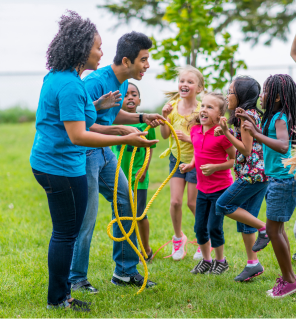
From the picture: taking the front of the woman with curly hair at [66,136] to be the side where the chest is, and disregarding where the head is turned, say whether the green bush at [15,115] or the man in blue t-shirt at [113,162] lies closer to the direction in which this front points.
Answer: the man in blue t-shirt

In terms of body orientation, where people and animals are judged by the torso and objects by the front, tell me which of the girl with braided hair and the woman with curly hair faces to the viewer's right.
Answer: the woman with curly hair

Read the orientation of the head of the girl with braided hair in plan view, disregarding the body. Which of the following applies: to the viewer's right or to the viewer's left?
to the viewer's left

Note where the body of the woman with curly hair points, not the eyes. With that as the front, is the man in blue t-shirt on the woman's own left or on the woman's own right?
on the woman's own left

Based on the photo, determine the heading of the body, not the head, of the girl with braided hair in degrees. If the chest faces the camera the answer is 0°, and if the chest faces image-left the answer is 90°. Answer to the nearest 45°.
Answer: approximately 90°

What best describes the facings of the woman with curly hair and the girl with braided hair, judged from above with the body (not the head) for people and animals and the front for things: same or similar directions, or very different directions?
very different directions

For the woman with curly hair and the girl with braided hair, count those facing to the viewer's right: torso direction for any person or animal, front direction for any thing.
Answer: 1

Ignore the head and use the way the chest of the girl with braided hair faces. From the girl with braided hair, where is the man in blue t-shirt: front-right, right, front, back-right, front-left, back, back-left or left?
front

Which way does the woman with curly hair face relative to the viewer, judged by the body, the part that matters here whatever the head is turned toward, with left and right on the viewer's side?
facing to the right of the viewer

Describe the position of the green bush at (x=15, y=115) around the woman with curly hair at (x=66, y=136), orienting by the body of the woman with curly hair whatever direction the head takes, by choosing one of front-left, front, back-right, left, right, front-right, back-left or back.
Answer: left

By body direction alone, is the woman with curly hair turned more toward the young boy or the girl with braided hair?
the girl with braided hair

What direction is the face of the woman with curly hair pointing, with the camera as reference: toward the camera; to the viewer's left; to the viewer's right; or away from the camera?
to the viewer's right

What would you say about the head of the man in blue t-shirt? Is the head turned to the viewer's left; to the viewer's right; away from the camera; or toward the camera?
to the viewer's right

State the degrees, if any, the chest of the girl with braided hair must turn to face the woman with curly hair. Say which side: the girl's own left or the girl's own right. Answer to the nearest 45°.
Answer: approximately 45° to the girl's own left
